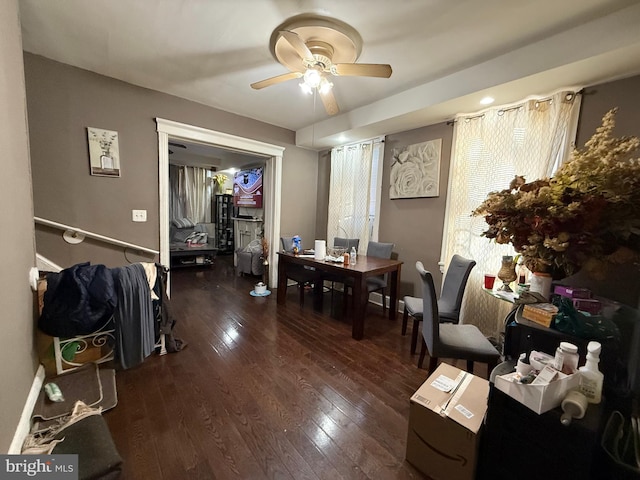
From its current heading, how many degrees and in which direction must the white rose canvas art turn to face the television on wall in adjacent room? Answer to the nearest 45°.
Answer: approximately 45° to its right

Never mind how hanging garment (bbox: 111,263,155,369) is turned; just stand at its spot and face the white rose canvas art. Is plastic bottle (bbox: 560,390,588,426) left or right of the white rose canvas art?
right

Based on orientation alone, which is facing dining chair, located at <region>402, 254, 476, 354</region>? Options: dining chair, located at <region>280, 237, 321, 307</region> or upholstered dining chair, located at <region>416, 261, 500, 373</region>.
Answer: dining chair, located at <region>280, 237, 321, 307</region>

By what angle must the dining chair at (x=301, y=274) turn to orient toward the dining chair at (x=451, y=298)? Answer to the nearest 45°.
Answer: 0° — it already faces it
